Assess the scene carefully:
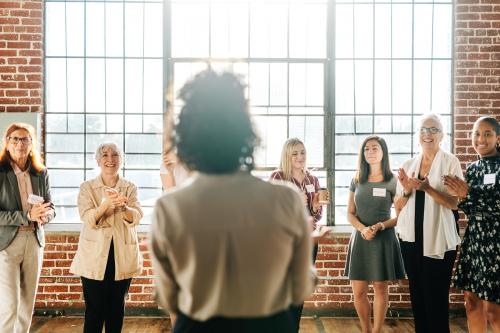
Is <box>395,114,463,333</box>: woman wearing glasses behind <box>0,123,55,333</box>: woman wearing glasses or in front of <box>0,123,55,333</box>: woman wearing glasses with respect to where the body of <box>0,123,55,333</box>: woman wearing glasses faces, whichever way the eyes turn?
in front

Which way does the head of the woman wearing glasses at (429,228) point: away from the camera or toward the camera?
toward the camera

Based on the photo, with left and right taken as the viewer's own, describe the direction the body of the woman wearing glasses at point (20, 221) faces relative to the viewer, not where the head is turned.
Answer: facing the viewer and to the right of the viewer

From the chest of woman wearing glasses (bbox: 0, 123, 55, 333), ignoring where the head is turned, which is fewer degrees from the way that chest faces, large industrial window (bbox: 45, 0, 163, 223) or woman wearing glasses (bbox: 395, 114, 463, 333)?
the woman wearing glasses

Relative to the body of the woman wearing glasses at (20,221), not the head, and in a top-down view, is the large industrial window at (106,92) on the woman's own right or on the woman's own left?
on the woman's own left

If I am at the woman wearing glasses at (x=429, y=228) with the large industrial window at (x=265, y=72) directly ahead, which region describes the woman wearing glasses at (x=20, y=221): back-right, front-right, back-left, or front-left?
front-left
